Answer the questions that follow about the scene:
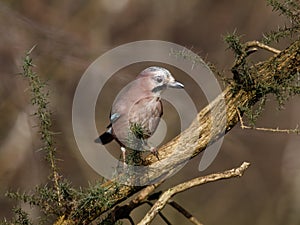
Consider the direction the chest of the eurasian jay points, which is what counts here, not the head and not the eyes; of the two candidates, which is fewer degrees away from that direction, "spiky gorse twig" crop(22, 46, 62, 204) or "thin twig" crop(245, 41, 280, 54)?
the thin twig

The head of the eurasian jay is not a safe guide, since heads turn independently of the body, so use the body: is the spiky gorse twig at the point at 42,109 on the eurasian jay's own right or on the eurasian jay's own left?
on the eurasian jay's own right

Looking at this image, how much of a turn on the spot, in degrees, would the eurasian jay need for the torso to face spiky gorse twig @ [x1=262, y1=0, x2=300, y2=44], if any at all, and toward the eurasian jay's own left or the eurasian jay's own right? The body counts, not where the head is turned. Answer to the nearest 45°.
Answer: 0° — it already faces it

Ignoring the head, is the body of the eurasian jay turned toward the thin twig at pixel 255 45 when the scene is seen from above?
no

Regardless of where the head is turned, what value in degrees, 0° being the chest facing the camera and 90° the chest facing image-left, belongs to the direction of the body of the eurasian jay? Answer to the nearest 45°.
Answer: approximately 315°
